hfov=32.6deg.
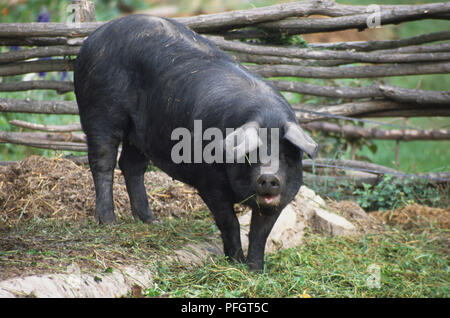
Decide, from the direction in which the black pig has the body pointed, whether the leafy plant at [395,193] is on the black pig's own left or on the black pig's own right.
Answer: on the black pig's own left

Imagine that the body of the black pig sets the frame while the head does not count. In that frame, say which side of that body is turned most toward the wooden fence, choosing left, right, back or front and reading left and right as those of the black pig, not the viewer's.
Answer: left

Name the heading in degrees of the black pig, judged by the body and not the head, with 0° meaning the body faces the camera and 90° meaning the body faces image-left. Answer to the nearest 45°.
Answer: approximately 315°

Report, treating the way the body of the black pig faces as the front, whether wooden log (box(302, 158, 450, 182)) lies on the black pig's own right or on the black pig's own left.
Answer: on the black pig's own left

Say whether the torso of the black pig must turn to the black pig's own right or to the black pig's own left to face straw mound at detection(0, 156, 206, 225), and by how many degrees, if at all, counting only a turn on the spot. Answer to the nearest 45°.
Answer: approximately 180°
